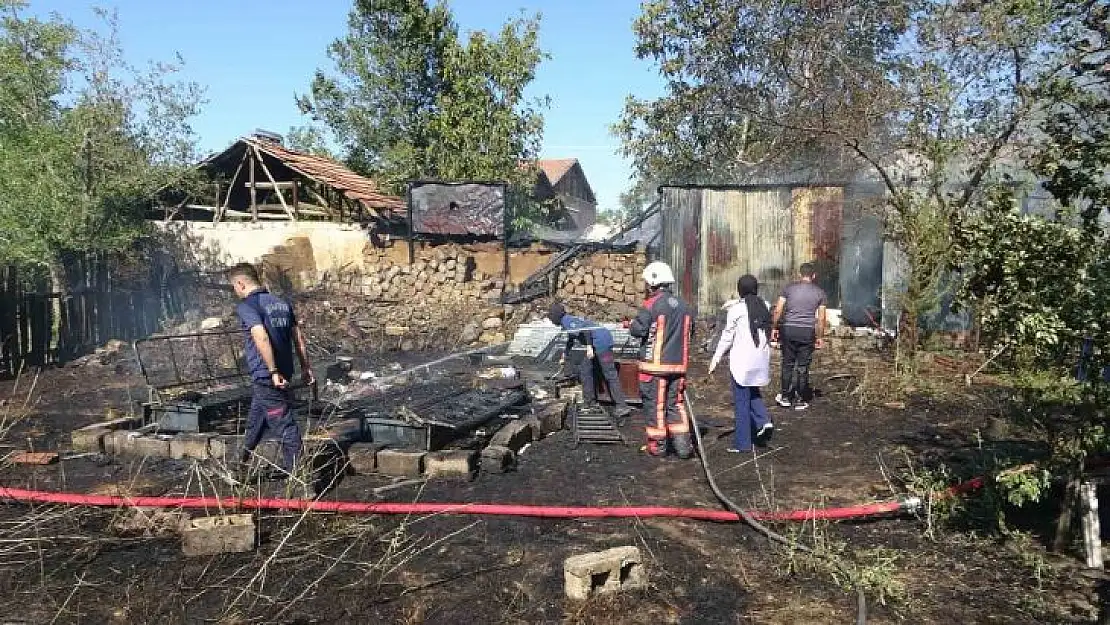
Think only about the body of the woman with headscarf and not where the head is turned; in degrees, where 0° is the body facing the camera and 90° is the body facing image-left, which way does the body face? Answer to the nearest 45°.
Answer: approximately 135°

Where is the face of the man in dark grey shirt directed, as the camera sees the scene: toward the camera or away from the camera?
away from the camera

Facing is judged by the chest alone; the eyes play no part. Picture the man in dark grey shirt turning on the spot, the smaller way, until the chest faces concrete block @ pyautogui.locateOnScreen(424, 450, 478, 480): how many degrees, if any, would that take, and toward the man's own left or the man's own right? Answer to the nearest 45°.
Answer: approximately 135° to the man's own left

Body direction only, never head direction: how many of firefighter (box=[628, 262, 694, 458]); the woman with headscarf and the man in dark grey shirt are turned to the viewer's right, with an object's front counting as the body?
0

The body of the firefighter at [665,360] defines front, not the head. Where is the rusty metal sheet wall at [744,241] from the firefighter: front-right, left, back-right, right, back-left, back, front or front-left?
front-right

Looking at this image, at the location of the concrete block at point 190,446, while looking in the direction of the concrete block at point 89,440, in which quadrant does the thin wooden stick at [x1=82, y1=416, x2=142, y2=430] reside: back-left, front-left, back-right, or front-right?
front-right

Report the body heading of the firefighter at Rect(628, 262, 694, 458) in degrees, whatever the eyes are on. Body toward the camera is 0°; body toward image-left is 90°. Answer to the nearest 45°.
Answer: approximately 135°

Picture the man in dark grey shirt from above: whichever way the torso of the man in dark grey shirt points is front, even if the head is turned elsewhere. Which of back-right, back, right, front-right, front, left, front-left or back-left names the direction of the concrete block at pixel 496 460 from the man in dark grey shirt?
back-left

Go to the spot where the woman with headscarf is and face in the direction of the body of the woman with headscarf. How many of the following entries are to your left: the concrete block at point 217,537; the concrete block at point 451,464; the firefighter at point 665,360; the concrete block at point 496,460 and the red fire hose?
5

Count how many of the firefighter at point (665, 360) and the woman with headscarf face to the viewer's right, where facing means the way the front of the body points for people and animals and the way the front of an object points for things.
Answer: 0

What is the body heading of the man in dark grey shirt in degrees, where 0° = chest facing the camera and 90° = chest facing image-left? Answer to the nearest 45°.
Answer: approximately 180°

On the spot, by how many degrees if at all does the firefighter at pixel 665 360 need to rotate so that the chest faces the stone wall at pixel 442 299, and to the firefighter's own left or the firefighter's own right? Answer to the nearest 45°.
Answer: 0° — they already face it

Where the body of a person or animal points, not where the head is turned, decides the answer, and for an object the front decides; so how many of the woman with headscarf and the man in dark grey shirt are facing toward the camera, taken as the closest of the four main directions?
0

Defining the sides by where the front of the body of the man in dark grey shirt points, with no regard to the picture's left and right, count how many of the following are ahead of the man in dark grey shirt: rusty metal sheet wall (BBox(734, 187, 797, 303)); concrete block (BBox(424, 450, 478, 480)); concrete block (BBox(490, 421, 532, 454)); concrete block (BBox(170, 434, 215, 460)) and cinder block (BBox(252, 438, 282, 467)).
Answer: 1

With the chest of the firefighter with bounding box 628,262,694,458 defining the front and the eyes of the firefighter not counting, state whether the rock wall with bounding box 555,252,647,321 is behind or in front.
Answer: in front
